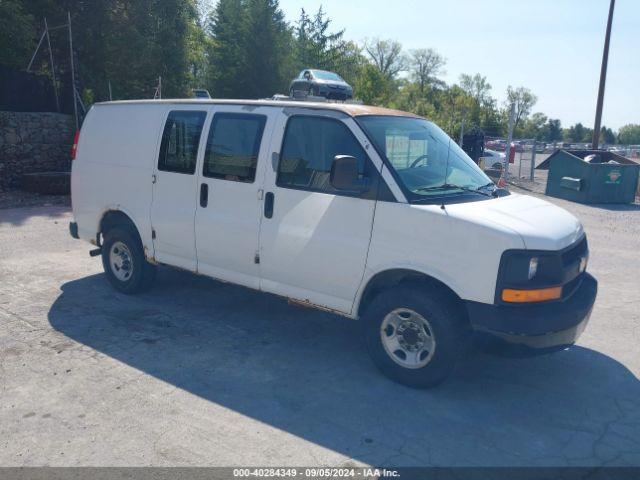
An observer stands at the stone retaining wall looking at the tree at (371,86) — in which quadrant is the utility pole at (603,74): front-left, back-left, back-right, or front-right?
front-right

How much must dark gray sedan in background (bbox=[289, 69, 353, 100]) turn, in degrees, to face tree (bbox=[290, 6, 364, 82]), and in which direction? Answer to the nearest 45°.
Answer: approximately 135° to its left

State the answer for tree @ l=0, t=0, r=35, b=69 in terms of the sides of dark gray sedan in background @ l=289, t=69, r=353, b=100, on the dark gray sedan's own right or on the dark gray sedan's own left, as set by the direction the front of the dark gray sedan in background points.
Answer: on the dark gray sedan's own right

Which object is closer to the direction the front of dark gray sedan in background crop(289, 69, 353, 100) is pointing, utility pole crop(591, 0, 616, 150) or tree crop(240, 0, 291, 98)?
the utility pole

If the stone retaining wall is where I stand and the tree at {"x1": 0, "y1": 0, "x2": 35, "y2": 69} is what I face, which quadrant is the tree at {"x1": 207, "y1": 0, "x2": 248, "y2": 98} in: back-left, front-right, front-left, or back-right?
front-right

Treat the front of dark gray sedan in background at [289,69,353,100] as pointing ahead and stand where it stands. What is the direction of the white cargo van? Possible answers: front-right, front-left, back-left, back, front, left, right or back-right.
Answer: front-right

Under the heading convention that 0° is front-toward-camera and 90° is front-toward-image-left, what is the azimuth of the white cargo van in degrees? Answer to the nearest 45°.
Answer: approximately 315°

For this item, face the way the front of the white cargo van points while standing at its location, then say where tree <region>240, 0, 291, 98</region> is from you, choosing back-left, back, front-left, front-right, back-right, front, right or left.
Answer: back-left

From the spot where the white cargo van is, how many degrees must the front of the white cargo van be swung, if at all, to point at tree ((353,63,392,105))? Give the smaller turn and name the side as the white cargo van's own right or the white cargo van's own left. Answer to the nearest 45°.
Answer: approximately 135° to the white cargo van's own left

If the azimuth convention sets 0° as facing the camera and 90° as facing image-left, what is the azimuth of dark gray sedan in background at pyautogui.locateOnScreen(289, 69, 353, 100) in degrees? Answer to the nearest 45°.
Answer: approximately 315°

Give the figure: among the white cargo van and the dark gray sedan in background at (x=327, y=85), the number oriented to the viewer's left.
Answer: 0

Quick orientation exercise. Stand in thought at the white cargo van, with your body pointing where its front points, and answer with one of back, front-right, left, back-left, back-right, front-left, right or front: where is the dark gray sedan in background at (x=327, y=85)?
back-left

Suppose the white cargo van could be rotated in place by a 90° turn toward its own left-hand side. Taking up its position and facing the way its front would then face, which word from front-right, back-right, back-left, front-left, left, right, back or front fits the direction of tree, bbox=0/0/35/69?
left

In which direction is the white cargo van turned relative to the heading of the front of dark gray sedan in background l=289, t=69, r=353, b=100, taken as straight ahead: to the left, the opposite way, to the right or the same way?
the same way
